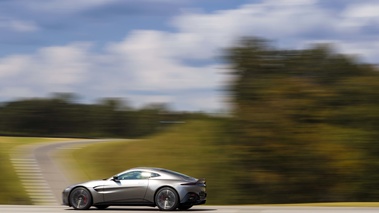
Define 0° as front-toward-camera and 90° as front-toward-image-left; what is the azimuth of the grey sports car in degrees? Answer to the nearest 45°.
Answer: approximately 90°
